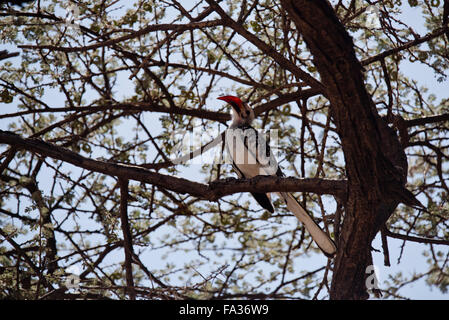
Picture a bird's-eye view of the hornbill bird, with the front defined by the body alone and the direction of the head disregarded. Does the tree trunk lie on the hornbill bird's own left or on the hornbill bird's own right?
on the hornbill bird's own left

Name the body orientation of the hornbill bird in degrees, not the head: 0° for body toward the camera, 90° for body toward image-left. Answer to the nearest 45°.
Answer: approximately 45°
